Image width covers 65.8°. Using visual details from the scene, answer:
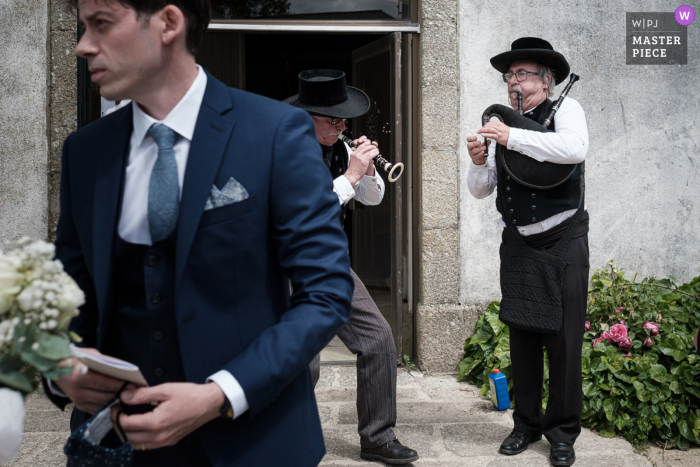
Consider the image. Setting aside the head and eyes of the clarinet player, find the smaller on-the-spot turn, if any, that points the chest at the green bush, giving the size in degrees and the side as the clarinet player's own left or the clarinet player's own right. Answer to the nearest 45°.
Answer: approximately 45° to the clarinet player's own left

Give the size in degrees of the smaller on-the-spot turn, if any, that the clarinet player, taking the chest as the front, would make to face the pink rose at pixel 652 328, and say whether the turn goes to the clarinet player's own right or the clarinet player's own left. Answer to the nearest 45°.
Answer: approximately 45° to the clarinet player's own left

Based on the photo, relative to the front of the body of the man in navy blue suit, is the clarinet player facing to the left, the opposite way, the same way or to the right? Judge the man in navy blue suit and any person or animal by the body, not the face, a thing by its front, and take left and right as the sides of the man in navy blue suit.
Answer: to the left

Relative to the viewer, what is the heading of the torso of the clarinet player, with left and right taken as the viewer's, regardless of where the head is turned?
facing the viewer and to the right of the viewer

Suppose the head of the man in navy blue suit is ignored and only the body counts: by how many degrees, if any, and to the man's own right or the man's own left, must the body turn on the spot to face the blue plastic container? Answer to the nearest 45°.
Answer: approximately 180°

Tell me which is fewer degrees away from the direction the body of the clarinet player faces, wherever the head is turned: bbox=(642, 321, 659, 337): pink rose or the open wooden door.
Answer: the pink rose

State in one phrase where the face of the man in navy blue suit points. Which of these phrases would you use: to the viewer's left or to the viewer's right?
to the viewer's left

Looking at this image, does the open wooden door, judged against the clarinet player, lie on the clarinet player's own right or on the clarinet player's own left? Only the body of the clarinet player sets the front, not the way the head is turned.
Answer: on the clarinet player's own left

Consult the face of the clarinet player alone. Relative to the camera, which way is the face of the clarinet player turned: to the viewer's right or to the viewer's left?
to the viewer's right

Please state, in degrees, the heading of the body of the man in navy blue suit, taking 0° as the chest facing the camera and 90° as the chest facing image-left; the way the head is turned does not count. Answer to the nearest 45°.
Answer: approximately 45°

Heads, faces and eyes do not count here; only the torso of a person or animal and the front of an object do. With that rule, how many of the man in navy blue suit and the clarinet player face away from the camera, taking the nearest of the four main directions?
0
